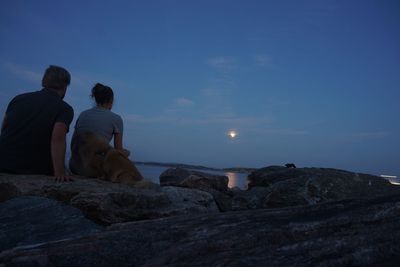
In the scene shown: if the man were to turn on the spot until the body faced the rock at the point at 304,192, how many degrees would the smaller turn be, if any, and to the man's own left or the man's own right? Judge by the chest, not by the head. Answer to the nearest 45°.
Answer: approximately 45° to the man's own right

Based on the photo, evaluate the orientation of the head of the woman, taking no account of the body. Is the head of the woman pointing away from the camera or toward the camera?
away from the camera

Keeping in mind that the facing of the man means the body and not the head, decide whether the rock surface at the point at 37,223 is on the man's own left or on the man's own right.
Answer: on the man's own right

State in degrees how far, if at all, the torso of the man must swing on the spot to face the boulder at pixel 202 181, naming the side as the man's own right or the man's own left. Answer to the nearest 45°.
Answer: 0° — they already face it

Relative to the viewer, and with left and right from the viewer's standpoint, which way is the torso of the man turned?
facing away from the viewer and to the right of the viewer

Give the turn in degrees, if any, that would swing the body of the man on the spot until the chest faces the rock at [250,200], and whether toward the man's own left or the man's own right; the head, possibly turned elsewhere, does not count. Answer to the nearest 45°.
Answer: approximately 45° to the man's own right

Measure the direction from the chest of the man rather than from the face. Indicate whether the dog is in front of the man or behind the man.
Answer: in front

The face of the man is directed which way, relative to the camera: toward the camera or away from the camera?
away from the camera
